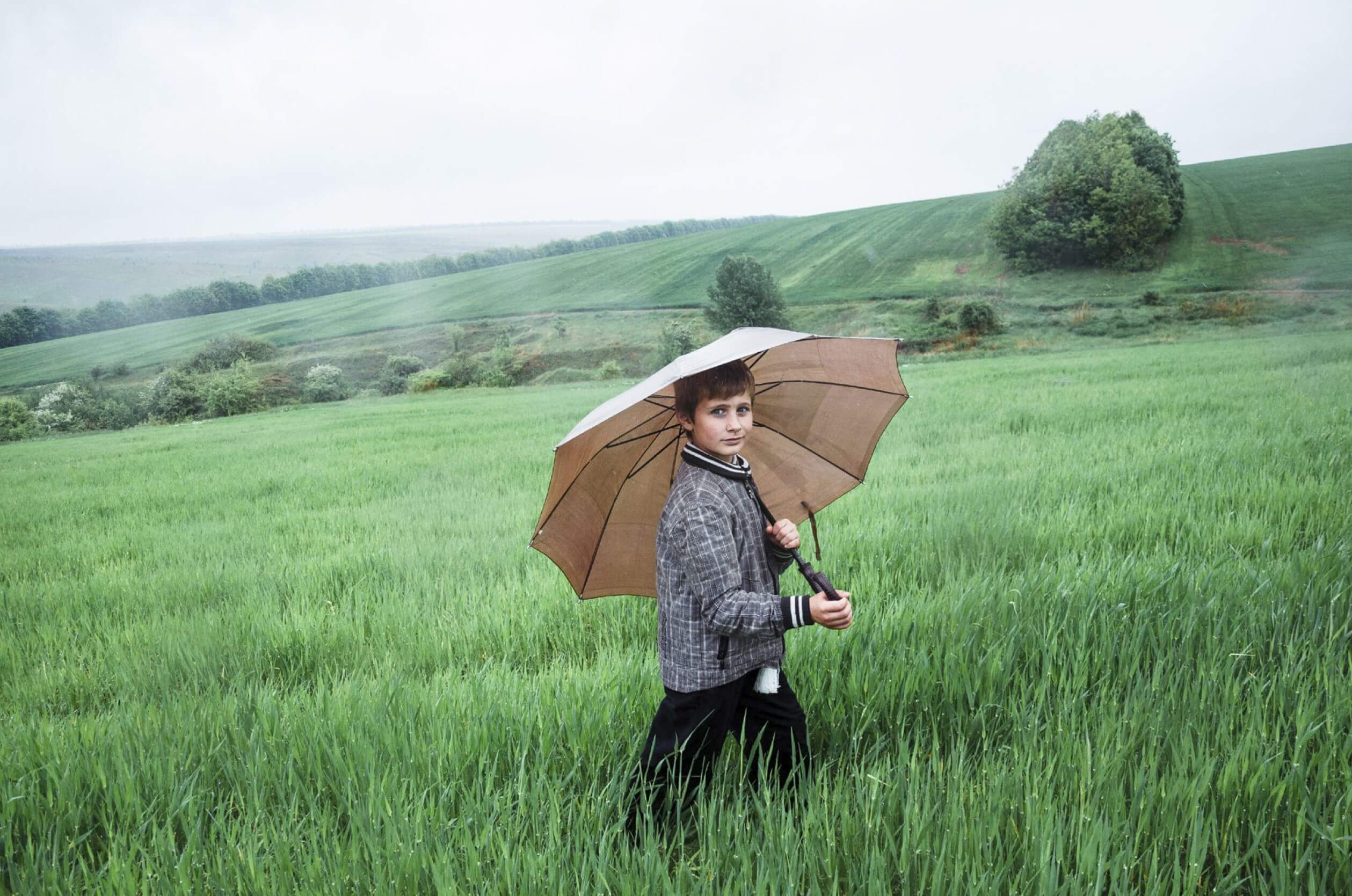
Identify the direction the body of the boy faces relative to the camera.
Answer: to the viewer's right
